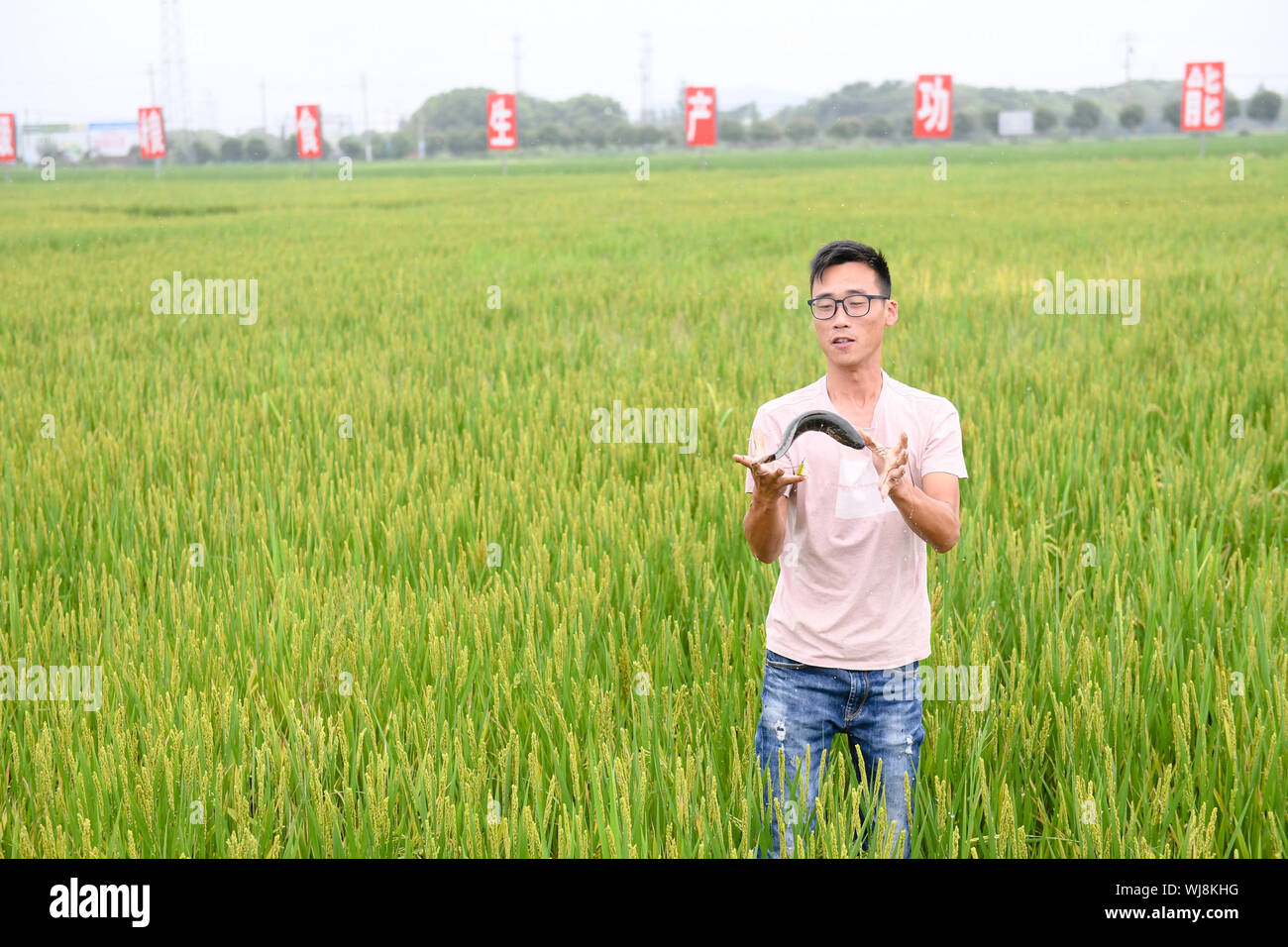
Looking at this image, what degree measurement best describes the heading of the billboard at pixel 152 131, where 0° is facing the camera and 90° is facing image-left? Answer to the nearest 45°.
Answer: approximately 0°

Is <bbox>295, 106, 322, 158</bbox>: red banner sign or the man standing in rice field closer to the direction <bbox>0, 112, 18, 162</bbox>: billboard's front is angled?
the man standing in rice field

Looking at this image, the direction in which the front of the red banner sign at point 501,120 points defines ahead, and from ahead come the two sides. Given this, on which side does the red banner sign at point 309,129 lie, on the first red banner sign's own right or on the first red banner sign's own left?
on the first red banner sign's own right

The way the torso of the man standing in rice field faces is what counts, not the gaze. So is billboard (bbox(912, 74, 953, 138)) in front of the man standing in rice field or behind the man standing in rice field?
behind

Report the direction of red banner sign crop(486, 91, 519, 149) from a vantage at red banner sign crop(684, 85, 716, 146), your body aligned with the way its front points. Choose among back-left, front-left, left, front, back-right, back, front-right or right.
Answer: right

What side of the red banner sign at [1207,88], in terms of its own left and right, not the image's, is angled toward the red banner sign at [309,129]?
right

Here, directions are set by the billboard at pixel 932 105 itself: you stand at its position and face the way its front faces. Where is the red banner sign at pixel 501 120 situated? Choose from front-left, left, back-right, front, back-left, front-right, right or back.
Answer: right
